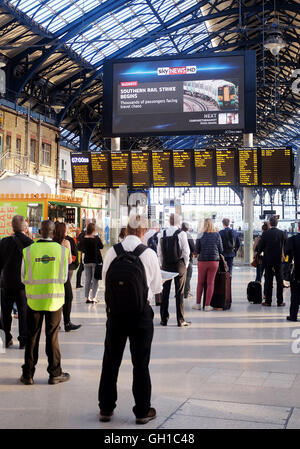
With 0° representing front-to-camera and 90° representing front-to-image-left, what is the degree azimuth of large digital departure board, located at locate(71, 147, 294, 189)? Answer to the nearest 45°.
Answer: approximately 0°

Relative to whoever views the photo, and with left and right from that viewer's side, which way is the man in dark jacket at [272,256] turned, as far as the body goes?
facing away from the viewer

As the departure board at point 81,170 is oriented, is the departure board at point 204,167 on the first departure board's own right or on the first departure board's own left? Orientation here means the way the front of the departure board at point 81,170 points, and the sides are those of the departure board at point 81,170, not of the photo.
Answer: on the first departure board's own left

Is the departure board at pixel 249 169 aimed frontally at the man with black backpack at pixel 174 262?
yes

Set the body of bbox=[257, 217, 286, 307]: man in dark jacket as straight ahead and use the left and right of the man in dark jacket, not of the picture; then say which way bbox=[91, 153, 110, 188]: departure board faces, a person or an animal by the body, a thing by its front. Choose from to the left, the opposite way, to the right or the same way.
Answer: the opposite way

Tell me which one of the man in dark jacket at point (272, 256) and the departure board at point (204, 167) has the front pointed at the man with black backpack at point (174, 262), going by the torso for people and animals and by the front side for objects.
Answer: the departure board

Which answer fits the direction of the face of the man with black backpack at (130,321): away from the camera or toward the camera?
away from the camera
